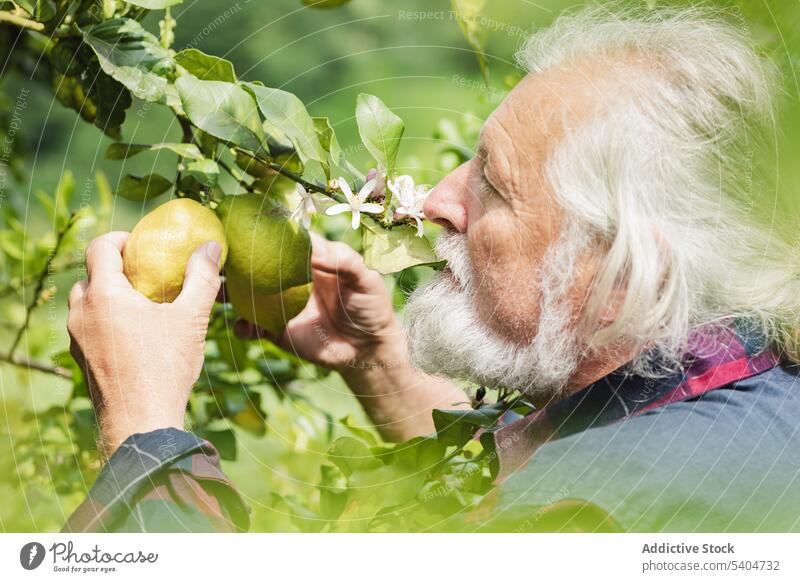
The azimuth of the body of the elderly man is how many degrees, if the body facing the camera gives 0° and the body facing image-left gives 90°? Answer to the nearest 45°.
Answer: approximately 90°

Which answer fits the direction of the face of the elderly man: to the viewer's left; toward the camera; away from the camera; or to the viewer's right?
to the viewer's left
